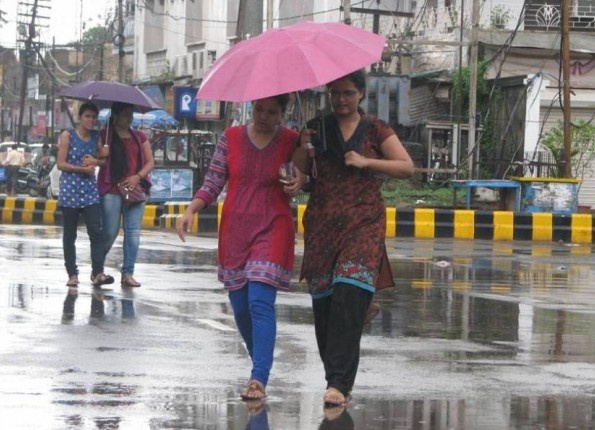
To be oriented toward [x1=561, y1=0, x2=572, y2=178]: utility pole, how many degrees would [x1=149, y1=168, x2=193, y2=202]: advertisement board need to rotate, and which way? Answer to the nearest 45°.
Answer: approximately 45° to its left

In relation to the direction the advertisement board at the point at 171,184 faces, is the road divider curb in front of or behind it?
in front

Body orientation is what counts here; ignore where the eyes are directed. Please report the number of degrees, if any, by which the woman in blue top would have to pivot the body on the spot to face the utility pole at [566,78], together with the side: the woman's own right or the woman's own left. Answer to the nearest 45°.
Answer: approximately 90° to the woman's own left

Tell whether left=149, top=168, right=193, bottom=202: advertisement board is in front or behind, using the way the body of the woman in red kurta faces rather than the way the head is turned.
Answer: behind

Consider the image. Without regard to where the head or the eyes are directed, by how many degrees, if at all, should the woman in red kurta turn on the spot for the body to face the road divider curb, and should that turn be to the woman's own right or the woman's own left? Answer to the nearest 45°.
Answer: approximately 180°

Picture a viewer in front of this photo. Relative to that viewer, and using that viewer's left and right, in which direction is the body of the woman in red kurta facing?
facing the viewer

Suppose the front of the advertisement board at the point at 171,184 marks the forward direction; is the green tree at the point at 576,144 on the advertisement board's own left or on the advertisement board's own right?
on the advertisement board's own left

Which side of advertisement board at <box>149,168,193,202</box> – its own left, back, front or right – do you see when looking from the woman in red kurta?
front

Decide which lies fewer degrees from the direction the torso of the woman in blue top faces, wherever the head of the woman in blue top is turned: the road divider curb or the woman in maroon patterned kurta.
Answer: the woman in maroon patterned kurta

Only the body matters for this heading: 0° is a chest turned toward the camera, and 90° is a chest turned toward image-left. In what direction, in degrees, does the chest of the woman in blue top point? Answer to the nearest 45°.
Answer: approximately 315°

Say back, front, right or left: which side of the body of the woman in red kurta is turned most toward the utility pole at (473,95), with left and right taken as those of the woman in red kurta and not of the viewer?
back

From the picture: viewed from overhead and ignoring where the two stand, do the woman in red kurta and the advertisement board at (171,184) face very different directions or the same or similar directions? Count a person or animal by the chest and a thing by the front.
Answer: same or similar directions

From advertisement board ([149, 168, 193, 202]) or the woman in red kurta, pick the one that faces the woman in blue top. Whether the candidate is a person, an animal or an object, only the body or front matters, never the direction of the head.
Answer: the advertisement board
